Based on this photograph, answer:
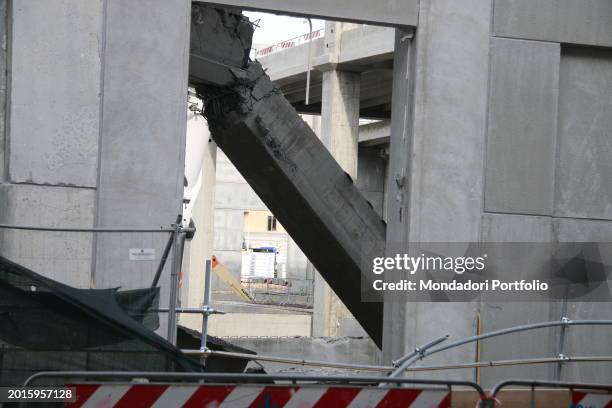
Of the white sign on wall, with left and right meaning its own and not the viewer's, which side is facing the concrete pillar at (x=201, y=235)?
back

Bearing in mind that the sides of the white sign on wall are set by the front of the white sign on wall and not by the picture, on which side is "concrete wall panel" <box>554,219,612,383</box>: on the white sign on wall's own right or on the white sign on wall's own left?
on the white sign on wall's own left

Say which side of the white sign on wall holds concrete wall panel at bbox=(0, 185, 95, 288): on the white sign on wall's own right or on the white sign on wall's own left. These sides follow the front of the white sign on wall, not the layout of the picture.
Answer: on the white sign on wall's own right

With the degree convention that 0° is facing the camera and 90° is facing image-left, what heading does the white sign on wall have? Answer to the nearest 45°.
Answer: approximately 0°

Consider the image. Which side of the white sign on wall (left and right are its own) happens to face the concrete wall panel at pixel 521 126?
left

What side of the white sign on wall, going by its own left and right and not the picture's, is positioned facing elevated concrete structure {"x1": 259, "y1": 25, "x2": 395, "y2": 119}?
back

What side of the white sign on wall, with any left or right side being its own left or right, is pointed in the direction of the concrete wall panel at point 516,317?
left

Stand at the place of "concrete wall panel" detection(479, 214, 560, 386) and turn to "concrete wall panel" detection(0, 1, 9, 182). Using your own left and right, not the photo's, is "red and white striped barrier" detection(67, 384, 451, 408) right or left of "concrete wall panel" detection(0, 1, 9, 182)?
left

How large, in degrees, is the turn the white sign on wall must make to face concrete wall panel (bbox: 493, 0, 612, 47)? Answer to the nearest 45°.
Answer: approximately 90° to its left

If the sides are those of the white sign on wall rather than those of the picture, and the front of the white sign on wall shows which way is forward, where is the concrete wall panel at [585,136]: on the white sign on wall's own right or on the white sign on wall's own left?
on the white sign on wall's own left

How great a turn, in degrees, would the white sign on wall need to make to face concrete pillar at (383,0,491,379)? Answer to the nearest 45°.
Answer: approximately 90° to its left

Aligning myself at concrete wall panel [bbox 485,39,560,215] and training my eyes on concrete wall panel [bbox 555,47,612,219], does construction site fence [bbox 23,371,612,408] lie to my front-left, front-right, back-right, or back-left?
back-right

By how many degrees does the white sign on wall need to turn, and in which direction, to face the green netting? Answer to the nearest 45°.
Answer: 0° — it already faces it

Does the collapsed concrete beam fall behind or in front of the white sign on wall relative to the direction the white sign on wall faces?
behind
